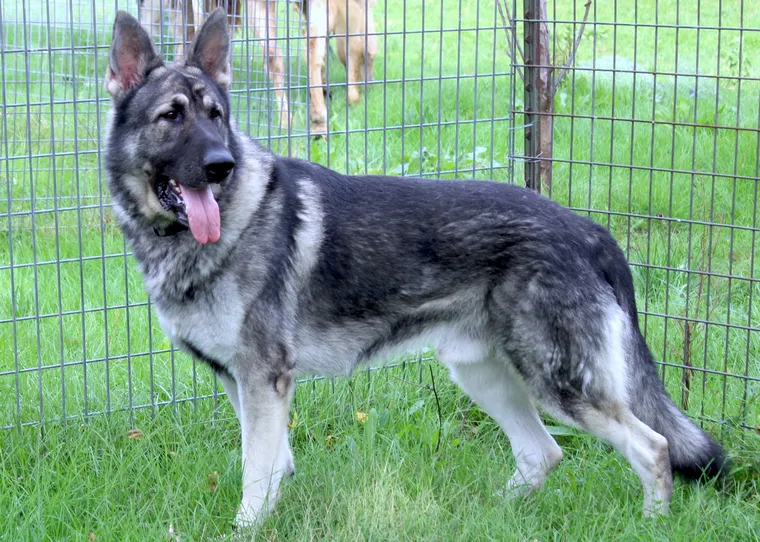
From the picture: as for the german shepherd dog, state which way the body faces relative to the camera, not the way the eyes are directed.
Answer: to the viewer's left

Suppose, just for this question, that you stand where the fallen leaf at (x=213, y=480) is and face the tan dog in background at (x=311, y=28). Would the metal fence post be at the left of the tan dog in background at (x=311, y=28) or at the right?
right
